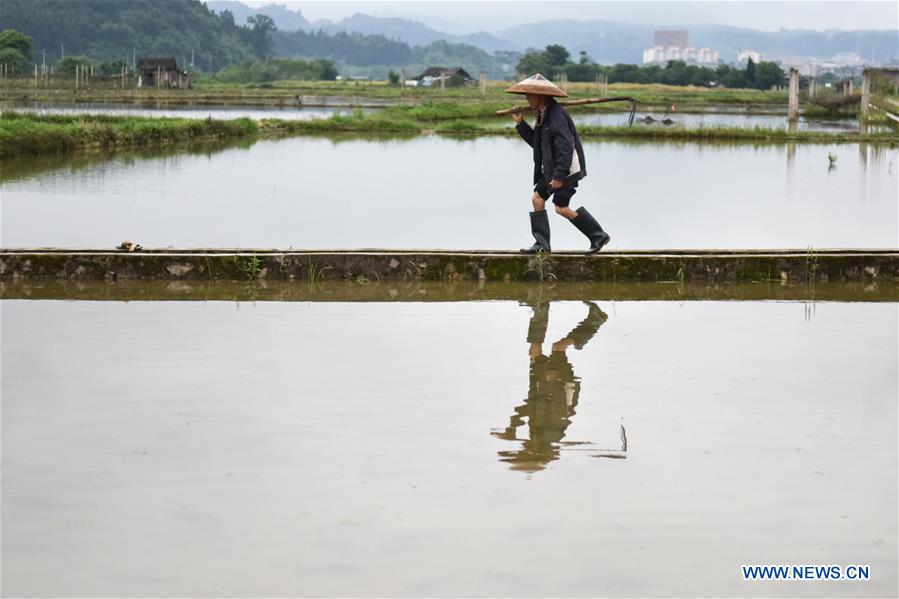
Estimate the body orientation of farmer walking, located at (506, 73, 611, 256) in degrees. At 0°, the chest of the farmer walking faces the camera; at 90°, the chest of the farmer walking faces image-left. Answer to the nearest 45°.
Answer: approximately 90°
